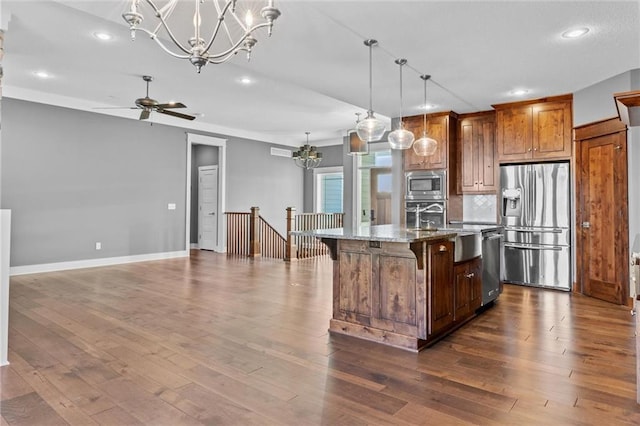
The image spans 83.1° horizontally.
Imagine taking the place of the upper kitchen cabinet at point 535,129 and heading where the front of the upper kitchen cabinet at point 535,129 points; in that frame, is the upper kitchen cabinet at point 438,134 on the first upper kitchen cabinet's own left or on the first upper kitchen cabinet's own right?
on the first upper kitchen cabinet's own right

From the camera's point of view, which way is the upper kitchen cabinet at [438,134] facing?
toward the camera

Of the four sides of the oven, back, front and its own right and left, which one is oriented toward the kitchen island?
front

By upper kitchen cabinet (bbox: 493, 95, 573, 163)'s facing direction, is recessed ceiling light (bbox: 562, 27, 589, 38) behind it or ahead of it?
ahead

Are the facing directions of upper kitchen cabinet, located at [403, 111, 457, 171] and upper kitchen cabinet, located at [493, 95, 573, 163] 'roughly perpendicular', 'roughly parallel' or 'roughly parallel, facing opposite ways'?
roughly parallel

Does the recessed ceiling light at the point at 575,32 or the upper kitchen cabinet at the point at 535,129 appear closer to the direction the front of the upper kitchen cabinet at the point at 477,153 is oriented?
the recessed ceiling light

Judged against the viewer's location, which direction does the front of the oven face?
facing the viewer

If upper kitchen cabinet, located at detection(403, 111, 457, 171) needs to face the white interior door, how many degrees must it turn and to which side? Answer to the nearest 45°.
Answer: approximately 90° to its right

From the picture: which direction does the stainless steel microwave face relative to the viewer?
toward the camera

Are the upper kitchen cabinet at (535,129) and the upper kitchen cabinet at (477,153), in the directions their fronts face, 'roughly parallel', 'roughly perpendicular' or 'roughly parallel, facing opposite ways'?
roughly parallel

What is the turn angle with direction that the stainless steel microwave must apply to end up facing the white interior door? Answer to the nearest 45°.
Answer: approximately 90° to its right

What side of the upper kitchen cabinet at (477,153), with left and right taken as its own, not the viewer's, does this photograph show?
front

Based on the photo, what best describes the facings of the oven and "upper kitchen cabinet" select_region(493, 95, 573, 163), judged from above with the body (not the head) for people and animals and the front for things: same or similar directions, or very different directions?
same or similar directions

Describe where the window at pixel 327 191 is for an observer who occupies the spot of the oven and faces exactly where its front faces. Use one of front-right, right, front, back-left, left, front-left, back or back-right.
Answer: back-right
